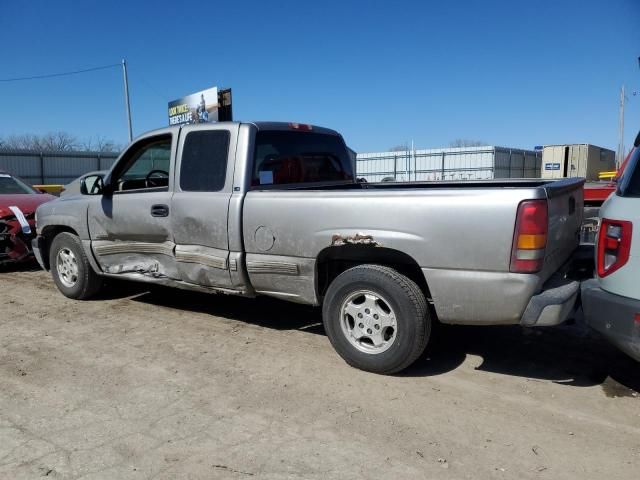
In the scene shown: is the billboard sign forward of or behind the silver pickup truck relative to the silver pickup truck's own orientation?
forward

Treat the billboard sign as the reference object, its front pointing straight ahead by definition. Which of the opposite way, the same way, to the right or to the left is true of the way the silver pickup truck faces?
to the right

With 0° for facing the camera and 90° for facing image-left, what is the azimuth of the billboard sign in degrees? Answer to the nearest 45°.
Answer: approximately 45°

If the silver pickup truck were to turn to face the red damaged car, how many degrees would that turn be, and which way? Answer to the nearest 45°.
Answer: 0° — it already faces it

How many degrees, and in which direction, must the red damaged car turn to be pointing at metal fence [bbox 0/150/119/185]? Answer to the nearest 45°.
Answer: approximately 135° to its left

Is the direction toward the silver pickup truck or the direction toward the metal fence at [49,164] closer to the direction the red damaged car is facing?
the silver pickup truck

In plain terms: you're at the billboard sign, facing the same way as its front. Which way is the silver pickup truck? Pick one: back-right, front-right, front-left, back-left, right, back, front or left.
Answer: front-left

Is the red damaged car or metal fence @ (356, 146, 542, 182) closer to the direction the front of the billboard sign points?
the red damaged car

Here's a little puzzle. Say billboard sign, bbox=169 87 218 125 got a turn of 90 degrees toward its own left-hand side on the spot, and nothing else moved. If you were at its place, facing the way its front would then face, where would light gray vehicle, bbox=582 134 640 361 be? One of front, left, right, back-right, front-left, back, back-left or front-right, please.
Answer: front-right

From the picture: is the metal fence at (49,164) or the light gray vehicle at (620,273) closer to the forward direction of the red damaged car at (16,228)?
the light gray vehicle

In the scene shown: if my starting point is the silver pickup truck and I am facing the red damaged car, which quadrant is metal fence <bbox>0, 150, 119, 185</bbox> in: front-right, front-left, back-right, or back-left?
front-right

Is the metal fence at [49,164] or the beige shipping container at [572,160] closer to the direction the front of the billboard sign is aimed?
the metal fence

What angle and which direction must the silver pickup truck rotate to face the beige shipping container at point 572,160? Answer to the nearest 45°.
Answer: approximately 90° to its right

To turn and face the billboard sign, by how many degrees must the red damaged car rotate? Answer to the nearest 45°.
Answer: approximately 90° to its left

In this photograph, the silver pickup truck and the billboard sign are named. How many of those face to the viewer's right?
0

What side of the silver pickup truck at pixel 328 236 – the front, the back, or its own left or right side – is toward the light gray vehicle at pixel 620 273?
back

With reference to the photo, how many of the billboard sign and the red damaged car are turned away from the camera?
0

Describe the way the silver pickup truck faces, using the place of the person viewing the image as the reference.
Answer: facing away from the viewer and to the left of the viewer

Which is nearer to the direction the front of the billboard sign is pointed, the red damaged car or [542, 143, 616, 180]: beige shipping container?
the red damaged car

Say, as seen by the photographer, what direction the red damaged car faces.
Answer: facing the viewer and to the right of the viewer
